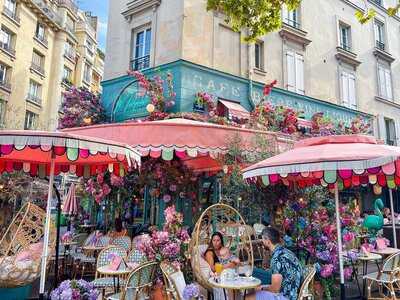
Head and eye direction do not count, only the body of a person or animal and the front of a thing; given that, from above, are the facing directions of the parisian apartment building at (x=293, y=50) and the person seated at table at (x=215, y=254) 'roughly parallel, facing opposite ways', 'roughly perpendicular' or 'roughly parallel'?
roughly parallel

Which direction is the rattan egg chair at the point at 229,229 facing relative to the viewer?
toward the camera

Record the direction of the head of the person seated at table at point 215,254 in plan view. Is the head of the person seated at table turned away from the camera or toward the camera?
toward the camera

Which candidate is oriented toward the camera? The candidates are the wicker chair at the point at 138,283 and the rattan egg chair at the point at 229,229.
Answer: the rattan egg chair

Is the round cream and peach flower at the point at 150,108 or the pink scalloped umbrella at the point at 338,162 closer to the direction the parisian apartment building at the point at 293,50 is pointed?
the pink scalloped umbrella

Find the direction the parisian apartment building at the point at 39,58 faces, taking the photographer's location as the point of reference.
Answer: facing the viewer and to the right of the viewer

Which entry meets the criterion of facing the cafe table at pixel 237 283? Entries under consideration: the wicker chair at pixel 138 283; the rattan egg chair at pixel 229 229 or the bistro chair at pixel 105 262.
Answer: the rattan egg chair

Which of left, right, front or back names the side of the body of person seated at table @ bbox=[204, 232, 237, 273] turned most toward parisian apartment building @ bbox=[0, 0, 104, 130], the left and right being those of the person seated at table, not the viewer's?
back

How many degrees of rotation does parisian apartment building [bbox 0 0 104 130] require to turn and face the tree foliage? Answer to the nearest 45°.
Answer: approximately 45° to its right

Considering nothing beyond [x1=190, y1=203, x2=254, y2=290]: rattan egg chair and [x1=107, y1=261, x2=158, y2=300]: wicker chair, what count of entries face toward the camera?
1

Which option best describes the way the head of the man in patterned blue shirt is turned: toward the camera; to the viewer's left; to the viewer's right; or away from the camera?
to the viewer's left

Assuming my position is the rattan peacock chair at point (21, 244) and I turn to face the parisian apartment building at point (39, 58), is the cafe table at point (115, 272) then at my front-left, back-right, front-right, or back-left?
back-right

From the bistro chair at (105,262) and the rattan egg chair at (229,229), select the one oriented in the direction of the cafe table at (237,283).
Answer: the rattan egg chair
